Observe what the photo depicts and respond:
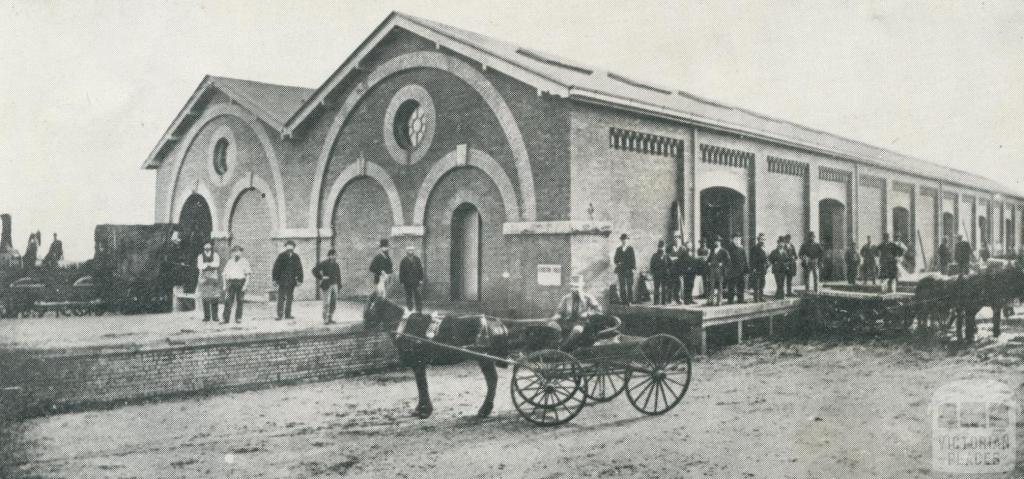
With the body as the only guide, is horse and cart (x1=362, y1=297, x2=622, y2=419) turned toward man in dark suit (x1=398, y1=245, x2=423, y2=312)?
no

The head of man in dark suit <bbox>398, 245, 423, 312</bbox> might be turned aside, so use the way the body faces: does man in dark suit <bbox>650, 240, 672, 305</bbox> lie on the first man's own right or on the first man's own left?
on the first man's own left

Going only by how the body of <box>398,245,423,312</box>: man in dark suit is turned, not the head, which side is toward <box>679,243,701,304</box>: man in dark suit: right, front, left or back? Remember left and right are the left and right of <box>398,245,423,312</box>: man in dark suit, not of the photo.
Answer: left

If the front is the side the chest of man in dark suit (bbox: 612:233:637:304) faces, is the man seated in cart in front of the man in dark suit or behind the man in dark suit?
in front

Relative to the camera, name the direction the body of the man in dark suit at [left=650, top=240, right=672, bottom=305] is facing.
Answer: toward the camera

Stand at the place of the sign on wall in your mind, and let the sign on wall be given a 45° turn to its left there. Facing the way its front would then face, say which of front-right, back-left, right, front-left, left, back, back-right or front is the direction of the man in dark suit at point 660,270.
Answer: left

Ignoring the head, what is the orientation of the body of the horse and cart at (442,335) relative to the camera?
to the viewer's left

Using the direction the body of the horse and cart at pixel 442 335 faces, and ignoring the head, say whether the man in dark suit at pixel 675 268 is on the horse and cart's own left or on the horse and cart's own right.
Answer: on the horse and cart's own right

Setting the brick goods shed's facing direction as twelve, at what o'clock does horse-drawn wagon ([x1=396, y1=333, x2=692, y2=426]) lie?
The horse-drawn wagon is roughly at 10 o'clock from the brick goods shed.

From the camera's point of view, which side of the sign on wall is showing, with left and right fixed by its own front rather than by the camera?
front

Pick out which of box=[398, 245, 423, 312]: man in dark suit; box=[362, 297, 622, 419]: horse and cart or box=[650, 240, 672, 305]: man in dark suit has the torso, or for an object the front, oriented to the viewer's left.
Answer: the horse and cart

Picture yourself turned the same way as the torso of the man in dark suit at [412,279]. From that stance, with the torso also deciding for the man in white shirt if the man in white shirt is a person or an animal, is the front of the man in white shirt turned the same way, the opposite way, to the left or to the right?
the same way

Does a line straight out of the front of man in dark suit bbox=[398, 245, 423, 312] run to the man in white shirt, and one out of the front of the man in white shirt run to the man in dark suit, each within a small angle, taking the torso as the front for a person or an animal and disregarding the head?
no

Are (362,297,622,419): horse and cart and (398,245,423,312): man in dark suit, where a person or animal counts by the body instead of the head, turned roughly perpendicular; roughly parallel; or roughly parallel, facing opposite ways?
roughly perpendicular

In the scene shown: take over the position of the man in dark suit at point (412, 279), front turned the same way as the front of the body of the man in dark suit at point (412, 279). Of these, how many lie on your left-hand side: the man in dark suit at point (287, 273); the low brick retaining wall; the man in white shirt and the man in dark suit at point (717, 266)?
1

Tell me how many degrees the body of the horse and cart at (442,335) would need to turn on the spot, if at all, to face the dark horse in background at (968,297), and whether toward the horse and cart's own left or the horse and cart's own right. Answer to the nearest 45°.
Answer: approximately 180°

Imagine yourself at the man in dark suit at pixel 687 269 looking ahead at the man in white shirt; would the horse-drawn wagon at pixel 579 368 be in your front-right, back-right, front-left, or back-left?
front-left

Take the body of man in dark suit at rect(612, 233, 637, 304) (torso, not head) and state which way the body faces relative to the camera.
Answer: toward the camera

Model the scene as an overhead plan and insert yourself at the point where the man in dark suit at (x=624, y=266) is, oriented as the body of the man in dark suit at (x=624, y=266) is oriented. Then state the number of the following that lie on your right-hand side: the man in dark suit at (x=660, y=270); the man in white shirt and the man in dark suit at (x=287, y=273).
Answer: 2
